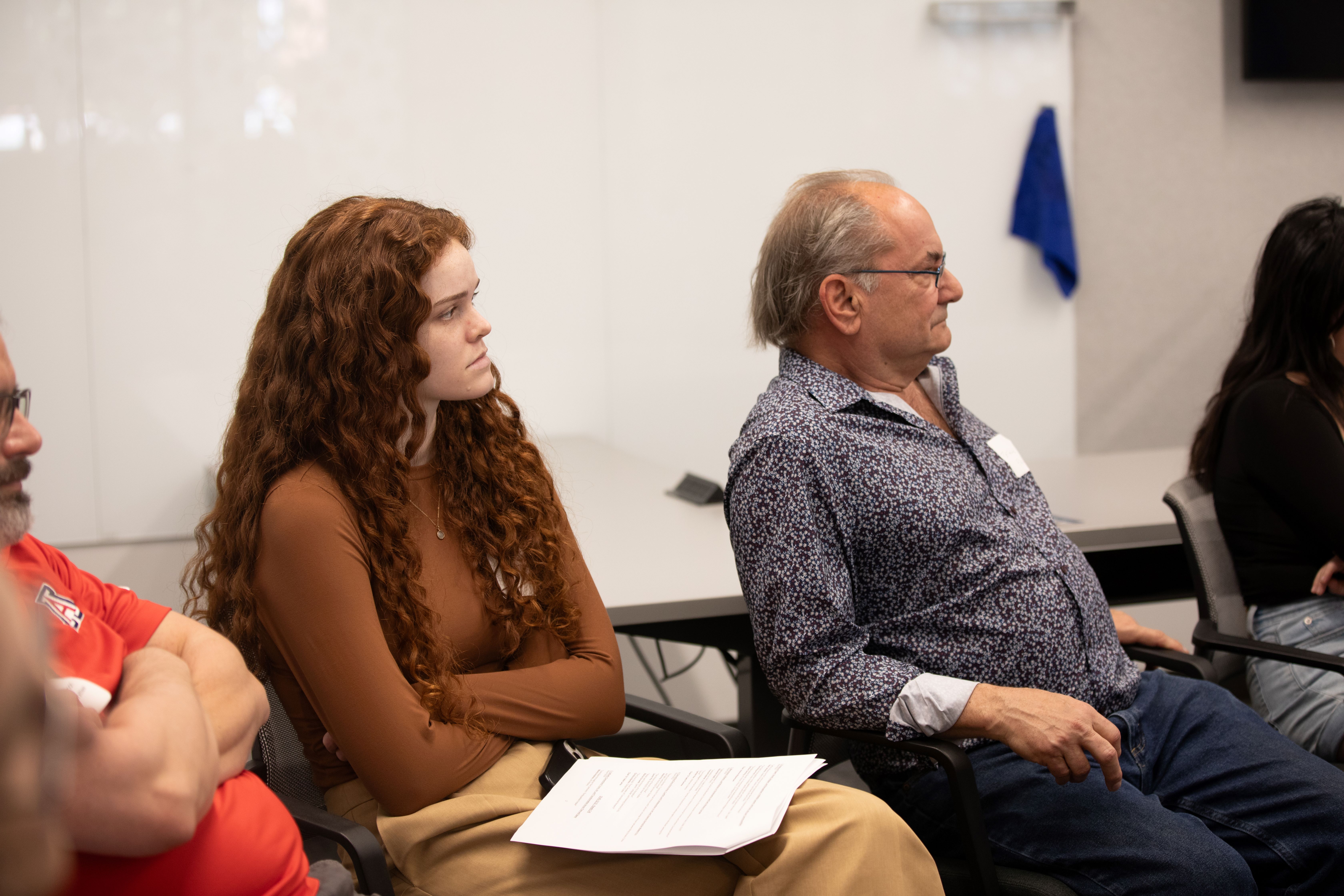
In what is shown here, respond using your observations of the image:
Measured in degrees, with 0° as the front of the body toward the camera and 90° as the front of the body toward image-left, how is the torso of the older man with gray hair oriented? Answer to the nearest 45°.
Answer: approximately 315°

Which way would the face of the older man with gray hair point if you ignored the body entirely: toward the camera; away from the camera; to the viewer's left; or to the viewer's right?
to the viewer's right

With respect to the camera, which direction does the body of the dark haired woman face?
to the viewer's right

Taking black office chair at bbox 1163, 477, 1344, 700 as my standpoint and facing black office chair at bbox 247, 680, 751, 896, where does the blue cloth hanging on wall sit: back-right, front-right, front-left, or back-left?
back-right

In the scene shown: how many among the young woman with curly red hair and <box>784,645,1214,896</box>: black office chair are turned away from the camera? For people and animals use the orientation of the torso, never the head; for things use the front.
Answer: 0
